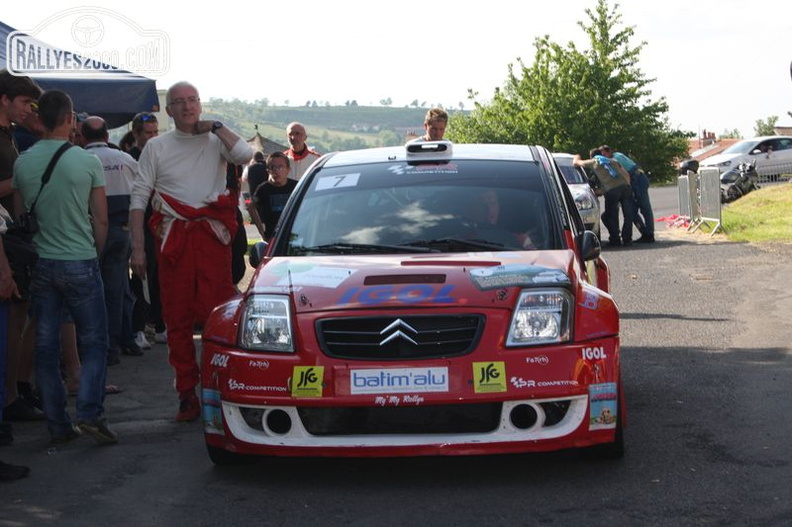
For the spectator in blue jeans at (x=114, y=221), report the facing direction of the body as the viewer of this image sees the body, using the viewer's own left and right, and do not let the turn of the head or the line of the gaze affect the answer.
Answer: facing away from the viewer

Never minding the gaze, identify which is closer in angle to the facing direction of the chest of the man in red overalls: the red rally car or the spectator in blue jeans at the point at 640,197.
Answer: the red rally car

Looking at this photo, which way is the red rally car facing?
toward the camera

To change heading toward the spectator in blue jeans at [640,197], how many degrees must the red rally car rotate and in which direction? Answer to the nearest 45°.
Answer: approximately 180°

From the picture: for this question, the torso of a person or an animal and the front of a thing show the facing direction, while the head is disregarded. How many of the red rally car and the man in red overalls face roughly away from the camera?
0

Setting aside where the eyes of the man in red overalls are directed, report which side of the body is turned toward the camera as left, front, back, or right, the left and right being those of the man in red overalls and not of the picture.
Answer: front

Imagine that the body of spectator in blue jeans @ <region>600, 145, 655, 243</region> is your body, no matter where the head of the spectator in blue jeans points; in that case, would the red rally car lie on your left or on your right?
on your left
